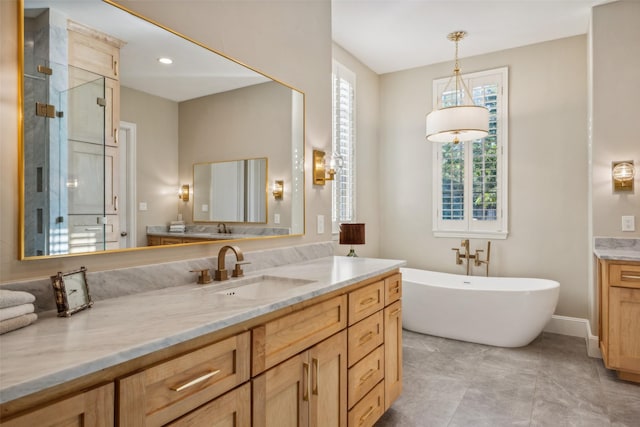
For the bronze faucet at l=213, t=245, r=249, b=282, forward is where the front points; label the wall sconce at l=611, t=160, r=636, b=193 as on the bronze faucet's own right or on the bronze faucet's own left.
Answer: on the bronze faucet's own left

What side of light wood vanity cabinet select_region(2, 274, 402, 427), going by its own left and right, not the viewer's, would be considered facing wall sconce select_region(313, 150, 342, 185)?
left

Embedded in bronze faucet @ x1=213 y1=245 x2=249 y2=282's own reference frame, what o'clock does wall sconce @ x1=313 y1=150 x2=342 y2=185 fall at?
The wall sconce is roughly at 9 o'clock from the bronze faucet.

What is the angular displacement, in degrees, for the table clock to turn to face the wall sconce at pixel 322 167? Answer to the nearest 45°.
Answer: approximately 90° to its left

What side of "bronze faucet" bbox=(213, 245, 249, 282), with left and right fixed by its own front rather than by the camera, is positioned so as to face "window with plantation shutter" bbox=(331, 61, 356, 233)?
left

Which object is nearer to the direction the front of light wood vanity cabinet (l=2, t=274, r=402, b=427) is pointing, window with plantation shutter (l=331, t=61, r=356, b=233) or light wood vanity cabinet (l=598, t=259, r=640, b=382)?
the light wood vanity cabinet

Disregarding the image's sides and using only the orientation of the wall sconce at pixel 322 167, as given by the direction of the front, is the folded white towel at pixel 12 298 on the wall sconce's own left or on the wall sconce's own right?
on the wall sconce's own right

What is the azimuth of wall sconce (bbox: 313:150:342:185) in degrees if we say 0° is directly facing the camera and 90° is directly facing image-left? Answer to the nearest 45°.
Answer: approximately 315°

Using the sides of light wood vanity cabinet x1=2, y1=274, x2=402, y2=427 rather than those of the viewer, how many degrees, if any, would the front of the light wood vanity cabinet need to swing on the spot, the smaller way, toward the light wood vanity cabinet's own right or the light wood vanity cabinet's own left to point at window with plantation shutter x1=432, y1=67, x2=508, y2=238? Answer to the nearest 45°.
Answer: approximately 90° to the light wood vanity cabinet's own left

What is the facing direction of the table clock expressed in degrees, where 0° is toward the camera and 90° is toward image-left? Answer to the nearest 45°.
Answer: approximately 315°

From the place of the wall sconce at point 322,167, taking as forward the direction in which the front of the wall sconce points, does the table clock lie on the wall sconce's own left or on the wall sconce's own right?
on the wall sconce's own right

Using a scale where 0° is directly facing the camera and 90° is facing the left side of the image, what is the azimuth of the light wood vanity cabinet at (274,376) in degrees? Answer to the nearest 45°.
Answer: approximately 315°
